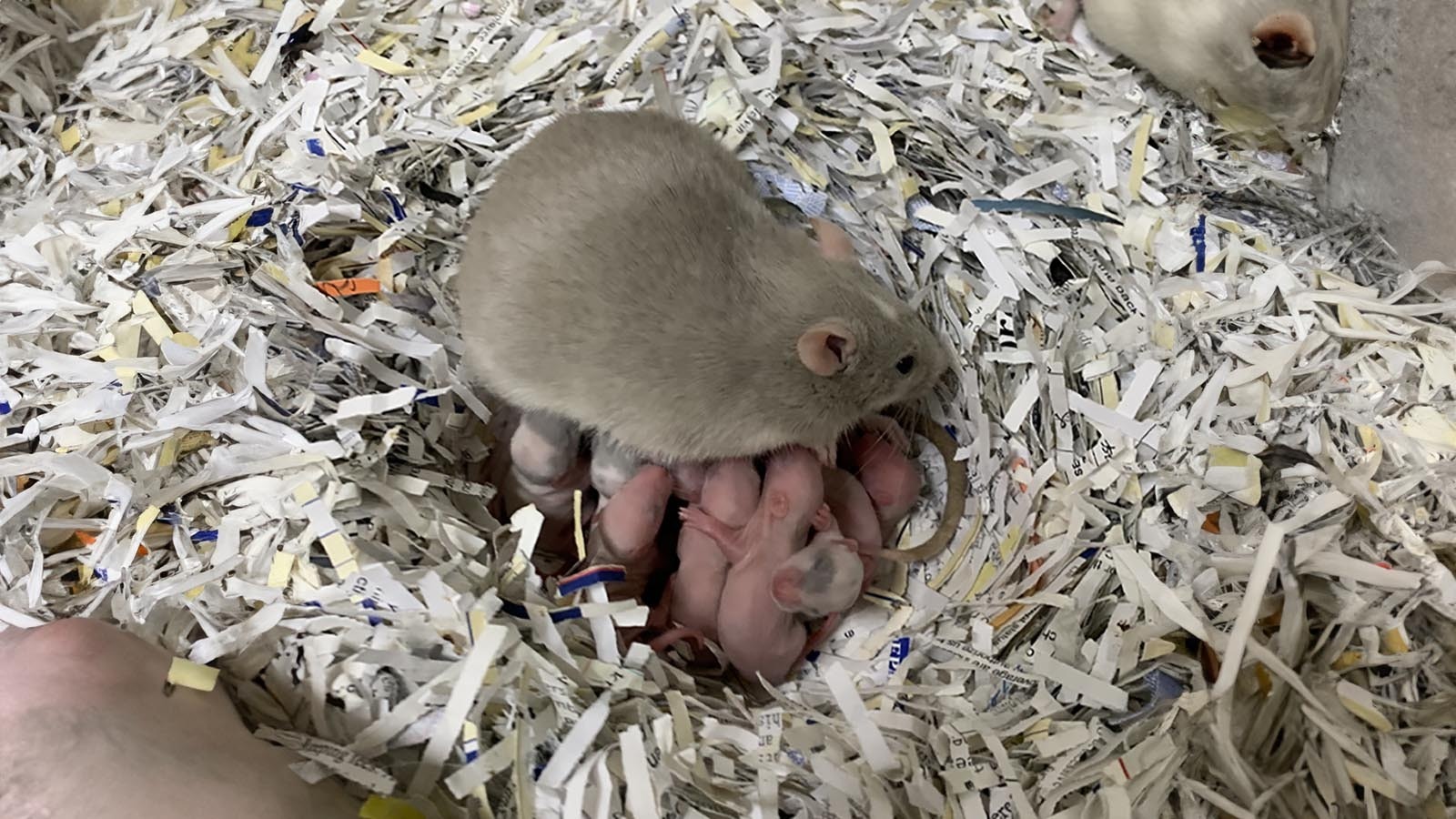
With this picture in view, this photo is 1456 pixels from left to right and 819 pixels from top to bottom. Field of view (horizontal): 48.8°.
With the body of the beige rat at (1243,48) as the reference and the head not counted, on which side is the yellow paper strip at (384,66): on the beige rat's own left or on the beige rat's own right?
on the beige rat's own right

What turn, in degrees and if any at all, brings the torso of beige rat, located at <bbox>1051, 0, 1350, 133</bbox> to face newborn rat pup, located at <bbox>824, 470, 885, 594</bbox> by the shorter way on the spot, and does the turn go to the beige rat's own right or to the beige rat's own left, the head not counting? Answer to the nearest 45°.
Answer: approximately 90° to the beige rat's own right

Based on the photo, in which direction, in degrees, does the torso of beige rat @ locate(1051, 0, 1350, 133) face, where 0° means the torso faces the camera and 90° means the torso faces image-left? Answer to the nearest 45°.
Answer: approximately 315°

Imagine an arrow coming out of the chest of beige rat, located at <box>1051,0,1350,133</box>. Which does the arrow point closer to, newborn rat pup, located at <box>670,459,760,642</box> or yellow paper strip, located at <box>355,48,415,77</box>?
the newborn rat pup

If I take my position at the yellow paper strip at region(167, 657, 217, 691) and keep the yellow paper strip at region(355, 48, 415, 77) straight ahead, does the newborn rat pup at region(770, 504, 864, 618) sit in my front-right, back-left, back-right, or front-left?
front-right

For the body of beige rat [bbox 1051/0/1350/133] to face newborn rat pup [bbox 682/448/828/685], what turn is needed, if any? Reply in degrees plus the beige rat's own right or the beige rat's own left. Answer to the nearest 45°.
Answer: approximately 90° to the beige rat's own right

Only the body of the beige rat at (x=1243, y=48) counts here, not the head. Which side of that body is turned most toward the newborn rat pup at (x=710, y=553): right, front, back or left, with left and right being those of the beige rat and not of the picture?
right

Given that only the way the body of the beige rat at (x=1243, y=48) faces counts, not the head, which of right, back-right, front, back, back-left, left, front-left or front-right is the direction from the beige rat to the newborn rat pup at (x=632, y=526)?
right

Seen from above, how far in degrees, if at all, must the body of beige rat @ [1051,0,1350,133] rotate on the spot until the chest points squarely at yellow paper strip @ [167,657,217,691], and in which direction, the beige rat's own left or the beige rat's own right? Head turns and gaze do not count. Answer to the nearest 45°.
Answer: approximately 90° to the beige rat's own right

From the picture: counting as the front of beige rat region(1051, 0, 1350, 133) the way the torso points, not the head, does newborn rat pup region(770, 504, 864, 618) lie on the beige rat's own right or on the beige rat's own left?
on the beige rat's own right
